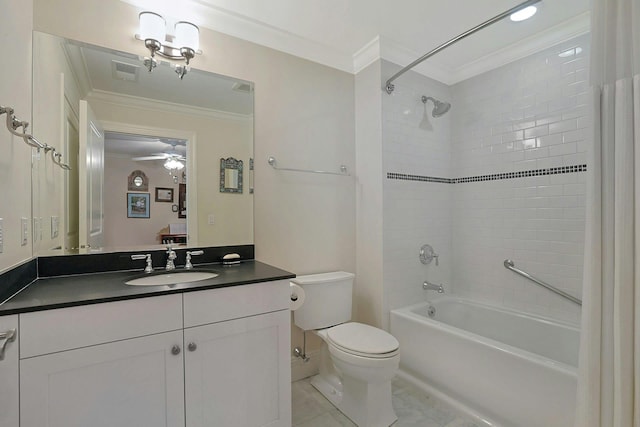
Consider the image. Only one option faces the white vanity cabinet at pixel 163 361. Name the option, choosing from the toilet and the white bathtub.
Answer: the white bathtub

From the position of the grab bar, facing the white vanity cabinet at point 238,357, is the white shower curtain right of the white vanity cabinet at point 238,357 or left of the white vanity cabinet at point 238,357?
left

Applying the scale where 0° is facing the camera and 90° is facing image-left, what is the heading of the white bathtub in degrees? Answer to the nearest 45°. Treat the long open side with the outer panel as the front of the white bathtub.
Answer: approximately 45°

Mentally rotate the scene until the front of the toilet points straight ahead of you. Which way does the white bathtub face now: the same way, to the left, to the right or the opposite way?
to the right

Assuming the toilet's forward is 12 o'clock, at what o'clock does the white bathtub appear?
The white bathtub is roughly at 10 o'clock from the toilet.

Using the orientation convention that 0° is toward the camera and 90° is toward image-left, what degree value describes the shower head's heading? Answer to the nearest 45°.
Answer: approximately 315°

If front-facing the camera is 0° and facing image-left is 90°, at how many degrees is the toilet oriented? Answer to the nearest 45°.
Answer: approximately 315°

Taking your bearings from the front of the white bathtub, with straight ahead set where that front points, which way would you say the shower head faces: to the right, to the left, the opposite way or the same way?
to the left
